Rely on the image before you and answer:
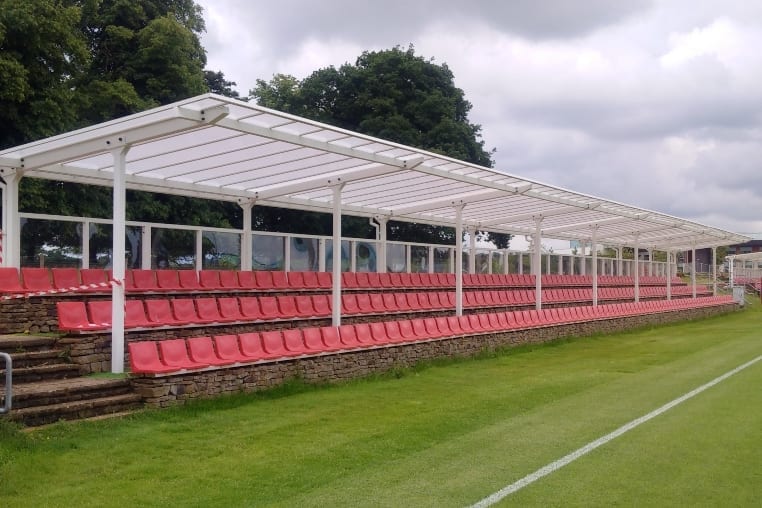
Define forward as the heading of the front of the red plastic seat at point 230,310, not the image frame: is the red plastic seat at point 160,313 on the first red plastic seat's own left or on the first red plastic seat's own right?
on the first red plastic seat's own right

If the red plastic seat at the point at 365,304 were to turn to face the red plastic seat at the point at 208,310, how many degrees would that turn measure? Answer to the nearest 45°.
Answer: approximately 90° to its right

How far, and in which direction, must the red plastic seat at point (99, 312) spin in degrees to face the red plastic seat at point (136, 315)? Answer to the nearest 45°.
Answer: approximately 90° to its left

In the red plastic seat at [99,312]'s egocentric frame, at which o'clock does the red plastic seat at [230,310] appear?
the red plastic seat at [230,310] is roughly at 9 o'clock from the red plastic seat at [99,312].

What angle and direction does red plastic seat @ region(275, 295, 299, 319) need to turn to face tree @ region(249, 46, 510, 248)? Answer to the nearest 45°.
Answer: approximately 135° to its left

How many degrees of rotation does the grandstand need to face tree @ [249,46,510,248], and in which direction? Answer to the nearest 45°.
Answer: approximately 135° to its left

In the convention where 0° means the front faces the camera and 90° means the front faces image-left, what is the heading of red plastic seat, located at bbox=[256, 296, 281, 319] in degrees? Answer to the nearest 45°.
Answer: approximately 315°

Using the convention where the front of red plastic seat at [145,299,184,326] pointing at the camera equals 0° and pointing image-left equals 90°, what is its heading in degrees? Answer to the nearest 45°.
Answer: approximately 315°

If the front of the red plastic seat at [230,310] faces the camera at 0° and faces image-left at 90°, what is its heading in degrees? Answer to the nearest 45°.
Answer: approximately 315°

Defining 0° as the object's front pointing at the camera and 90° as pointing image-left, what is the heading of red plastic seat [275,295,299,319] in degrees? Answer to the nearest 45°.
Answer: approximately 315°
